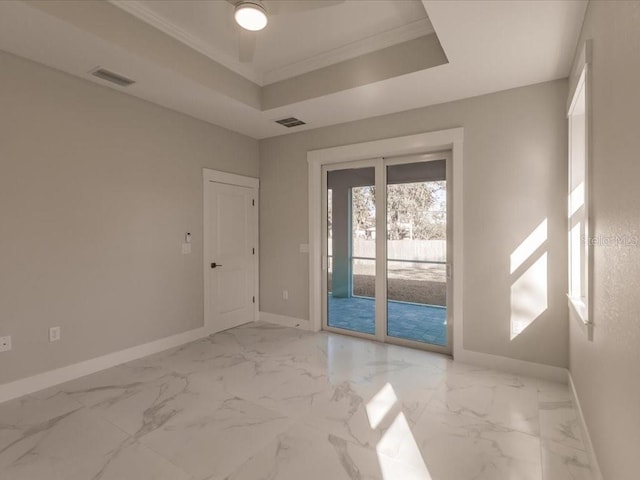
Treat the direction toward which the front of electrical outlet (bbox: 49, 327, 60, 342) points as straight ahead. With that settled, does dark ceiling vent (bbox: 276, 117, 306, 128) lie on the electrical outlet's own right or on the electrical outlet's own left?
on the electrical outlet's own left

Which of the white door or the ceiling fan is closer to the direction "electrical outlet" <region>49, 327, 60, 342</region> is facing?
the ceiling fan

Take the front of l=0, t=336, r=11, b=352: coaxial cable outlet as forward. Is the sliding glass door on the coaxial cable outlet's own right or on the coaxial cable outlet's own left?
on the coaxial cable outlet's own left

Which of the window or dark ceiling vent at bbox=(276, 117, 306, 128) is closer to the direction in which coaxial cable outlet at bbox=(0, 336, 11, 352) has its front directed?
the window

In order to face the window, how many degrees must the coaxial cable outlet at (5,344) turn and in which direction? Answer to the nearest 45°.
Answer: approximately 45° to its left

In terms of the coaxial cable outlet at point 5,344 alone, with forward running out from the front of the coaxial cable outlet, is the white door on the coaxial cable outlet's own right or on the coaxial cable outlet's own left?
on the coaxial cable outlet's own left

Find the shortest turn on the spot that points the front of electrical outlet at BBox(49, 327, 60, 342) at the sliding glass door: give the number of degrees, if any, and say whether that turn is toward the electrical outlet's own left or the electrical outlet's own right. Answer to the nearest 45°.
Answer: approximately 90° to the electrical outlet's own left

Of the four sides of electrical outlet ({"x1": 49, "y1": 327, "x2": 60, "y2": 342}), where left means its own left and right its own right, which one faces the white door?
left
